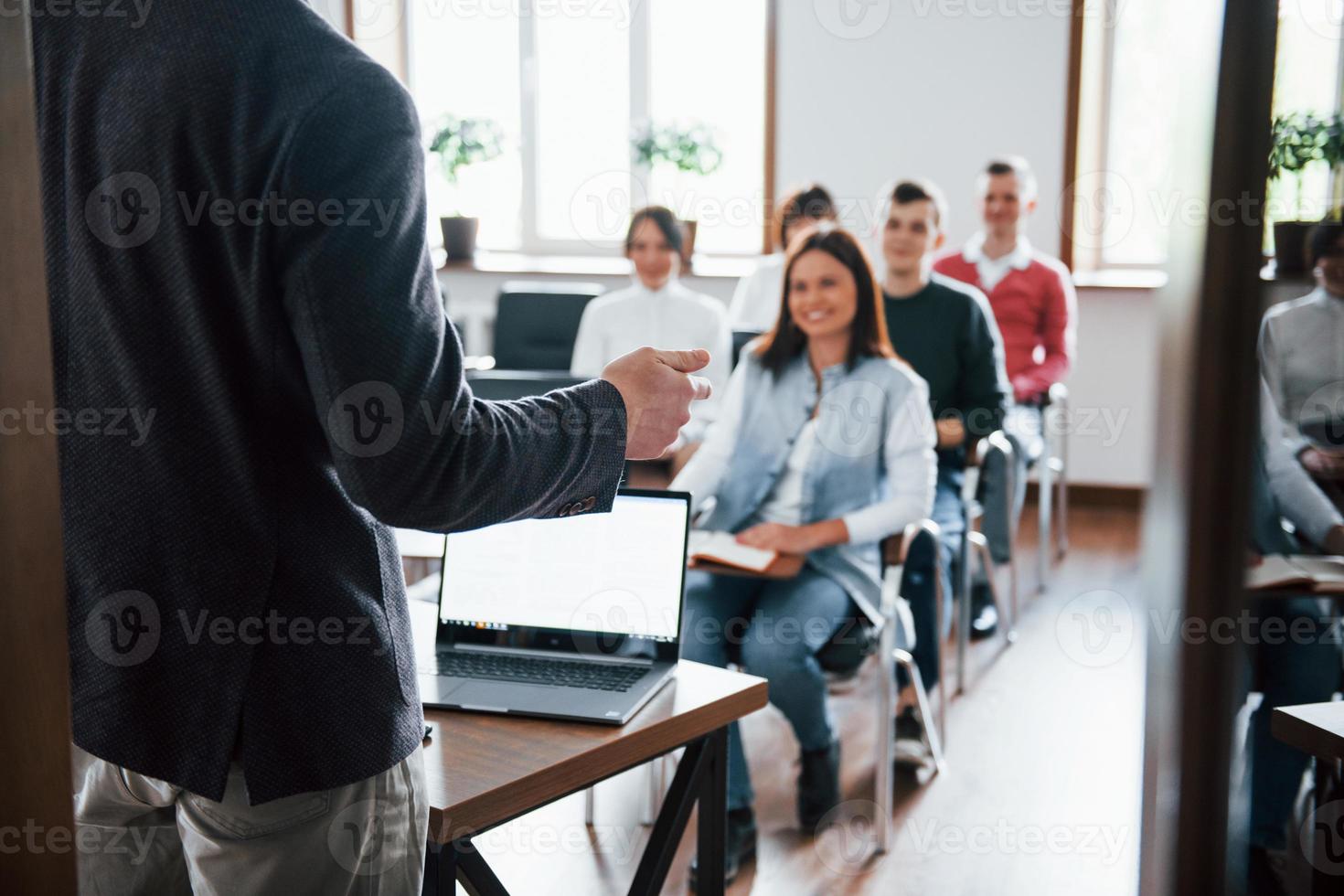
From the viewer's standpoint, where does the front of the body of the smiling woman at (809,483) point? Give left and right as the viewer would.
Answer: facing the viewer and to the left of the viewer

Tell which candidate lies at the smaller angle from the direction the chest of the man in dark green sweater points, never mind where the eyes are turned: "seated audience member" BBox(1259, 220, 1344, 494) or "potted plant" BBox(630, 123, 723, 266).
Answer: the seated audience member

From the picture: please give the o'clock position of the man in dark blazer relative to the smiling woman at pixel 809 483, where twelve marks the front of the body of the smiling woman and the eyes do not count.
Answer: The man in dark blazer is roughly at 11 o'clock from the smiling woman.

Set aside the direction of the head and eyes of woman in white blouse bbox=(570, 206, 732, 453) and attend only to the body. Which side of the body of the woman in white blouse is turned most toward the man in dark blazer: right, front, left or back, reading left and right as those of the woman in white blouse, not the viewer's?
front

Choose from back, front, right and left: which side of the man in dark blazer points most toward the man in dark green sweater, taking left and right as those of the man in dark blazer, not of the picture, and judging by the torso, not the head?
front

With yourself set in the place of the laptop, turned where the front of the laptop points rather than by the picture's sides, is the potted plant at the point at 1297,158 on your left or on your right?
on your left

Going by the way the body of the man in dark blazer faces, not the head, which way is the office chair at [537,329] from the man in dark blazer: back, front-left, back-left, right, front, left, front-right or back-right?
front-left

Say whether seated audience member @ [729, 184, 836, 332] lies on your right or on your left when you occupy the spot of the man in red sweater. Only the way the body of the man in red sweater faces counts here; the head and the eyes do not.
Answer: on your right

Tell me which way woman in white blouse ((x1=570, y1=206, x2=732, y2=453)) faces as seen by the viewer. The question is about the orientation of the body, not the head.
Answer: toward the camera

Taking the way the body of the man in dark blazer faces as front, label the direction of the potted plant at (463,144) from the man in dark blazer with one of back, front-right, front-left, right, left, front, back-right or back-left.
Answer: front-left
